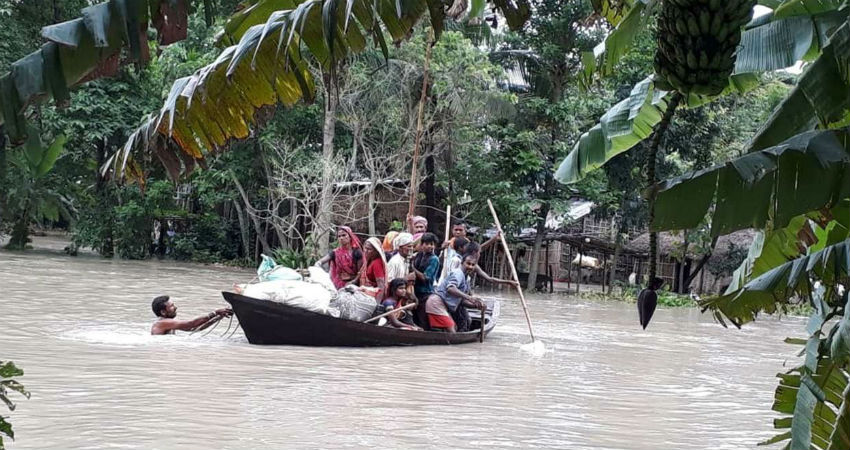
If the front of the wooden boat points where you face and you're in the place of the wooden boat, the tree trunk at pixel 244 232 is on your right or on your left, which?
on your right

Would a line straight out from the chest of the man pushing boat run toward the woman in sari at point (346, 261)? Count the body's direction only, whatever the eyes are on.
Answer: yes

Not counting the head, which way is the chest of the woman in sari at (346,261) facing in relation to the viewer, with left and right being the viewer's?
facing the viewer and to the left of the viewer

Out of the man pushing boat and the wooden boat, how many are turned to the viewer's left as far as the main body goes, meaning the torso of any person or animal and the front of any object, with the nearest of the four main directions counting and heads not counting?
1

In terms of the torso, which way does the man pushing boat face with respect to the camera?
to the viewer's right

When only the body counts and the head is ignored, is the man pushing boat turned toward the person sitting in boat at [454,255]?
yes

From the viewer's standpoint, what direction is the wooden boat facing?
to the viewer's left

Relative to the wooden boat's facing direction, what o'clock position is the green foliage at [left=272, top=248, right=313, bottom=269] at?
The green foliage is roughly at 3 o'clock from the wooden boat.
